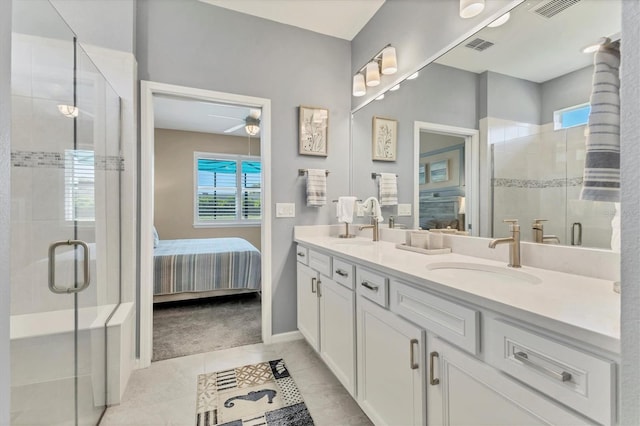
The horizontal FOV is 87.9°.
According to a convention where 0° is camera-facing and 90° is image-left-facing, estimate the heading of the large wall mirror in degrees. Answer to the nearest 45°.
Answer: approximately 45°

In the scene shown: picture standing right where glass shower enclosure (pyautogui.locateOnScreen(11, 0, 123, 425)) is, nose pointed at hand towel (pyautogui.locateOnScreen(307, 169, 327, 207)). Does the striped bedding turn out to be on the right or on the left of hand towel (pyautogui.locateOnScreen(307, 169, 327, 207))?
left

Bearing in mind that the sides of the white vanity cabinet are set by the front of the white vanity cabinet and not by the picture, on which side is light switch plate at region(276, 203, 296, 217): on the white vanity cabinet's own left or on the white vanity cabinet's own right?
on the white vanity cabinet's own right

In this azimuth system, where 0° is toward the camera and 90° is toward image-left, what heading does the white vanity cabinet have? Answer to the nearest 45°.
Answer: approximately 45°

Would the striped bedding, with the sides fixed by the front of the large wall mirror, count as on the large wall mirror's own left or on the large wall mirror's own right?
on the large wall mirror's own right

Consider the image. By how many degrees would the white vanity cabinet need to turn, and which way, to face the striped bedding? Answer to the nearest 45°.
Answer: approximately 90° to its right

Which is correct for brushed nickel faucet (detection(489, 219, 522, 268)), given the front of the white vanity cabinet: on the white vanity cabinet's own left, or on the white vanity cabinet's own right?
on the white vanity cabinet's own left

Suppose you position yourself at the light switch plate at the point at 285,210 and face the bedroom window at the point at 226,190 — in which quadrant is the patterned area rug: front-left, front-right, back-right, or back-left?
back-left
